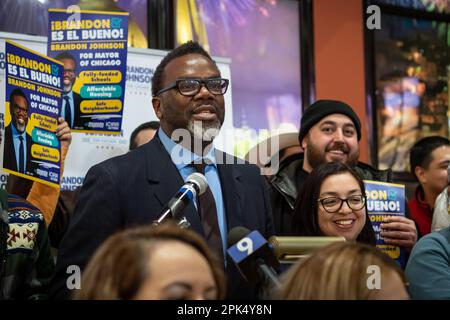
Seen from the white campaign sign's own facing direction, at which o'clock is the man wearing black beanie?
The man wearing black beanie is roughly at 10 o'clock from the white campaign sign.

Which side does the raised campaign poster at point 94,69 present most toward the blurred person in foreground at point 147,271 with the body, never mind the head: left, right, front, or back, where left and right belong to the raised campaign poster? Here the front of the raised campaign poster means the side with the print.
front

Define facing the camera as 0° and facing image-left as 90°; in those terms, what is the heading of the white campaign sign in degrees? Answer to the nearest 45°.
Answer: approximately 0°

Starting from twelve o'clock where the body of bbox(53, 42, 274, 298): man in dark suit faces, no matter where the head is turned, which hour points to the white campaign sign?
The white campaign sign is roughly at 7 o'clock from the man in dark suit.

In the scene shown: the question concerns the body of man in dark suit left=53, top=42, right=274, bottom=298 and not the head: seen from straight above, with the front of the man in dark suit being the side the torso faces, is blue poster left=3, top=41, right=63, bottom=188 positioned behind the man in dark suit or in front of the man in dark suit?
behind
